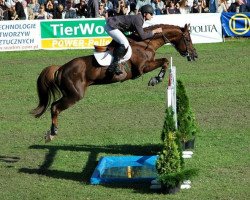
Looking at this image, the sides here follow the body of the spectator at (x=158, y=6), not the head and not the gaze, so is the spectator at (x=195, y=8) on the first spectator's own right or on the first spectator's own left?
on the first spectator's own left

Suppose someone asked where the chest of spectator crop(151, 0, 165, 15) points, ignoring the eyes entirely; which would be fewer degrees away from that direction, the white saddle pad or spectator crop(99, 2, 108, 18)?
the white saddle pad

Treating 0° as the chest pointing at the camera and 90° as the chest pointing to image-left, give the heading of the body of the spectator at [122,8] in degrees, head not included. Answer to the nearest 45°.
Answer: approximately 0°

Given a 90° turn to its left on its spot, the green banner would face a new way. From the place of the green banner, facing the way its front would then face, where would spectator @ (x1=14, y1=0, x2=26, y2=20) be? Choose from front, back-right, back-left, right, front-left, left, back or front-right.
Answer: back-left

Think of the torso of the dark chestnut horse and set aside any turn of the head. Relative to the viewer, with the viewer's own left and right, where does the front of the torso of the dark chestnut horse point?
facing to the right of the viewer

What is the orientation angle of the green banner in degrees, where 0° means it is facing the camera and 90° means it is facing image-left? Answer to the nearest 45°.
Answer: approximately 0°

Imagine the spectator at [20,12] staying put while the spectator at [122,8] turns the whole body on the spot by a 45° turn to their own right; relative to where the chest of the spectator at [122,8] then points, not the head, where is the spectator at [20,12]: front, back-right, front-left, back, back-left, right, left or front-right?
front-right

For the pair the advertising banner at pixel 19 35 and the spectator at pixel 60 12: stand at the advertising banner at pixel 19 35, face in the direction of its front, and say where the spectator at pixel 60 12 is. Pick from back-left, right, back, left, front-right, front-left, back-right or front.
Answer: back-left

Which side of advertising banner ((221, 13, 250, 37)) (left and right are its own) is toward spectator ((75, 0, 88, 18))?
right

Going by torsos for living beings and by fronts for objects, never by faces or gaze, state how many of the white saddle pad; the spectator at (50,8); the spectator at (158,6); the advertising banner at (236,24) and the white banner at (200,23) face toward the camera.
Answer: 4
